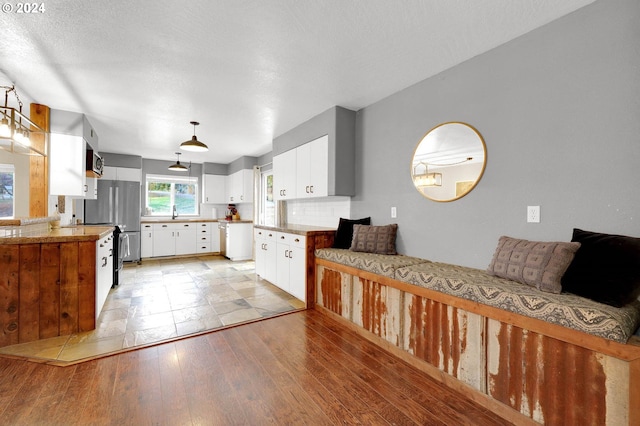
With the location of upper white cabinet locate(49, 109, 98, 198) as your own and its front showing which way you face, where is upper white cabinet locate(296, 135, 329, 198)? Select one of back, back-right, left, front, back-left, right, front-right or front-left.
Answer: front-right

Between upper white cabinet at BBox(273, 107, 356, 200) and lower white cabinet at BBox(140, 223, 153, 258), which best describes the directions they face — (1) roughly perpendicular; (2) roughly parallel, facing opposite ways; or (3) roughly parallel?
roughly perpendicular

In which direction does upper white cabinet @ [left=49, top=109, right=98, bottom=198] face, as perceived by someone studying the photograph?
facing to the right of the viewer

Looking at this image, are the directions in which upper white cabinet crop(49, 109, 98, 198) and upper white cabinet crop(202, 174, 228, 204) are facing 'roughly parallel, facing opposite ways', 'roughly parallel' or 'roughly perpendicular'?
roughly perpendicular

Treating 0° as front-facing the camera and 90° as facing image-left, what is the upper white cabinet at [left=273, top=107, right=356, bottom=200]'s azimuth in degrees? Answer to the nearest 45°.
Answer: approximately 45°

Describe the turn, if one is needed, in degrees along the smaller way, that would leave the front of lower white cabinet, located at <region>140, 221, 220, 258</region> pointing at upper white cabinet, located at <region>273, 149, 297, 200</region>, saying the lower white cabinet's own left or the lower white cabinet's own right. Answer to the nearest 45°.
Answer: approximately 45° to the lower white cabinet's own left

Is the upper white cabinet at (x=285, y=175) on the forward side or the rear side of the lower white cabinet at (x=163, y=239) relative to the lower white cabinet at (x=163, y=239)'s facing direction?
on the forward side

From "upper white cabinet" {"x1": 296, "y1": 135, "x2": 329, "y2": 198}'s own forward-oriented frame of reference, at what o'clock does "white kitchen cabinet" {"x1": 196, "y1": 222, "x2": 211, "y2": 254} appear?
The white kitchen cabinet is roughly at 3 o'clock from the upper white cabinet.
